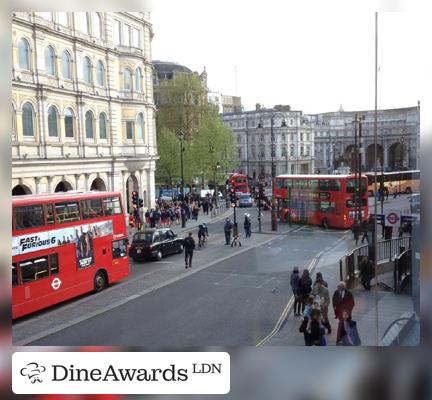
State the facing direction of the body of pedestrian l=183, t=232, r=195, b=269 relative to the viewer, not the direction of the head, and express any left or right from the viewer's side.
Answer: facing away from the viewer

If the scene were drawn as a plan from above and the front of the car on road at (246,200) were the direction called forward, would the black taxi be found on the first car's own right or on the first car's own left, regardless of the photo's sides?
on the first car's own right

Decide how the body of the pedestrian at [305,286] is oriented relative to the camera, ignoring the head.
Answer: away from the camera

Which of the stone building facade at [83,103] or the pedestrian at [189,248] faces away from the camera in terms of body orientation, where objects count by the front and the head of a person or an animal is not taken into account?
the pedestrian
